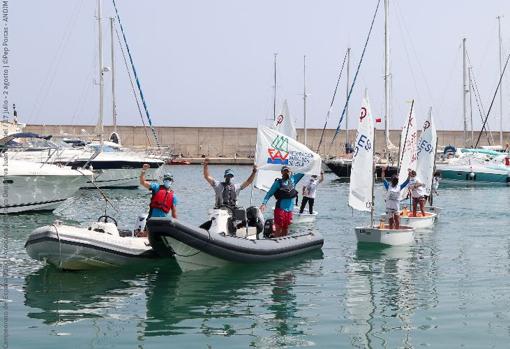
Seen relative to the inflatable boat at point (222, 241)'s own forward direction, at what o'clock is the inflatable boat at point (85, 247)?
the inflatable boat at point (85, 247) is roughly at 1 o'clock from the inflatable boat at point (222, 241).

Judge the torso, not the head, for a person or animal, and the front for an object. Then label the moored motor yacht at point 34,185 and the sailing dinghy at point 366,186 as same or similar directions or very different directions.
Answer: very different directions

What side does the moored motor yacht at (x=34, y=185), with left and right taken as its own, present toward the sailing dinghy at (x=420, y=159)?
front

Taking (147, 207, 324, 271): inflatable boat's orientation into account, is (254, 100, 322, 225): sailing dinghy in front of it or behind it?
behind

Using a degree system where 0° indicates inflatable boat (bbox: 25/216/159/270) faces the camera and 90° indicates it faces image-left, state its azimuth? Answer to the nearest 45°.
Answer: approximately 45°

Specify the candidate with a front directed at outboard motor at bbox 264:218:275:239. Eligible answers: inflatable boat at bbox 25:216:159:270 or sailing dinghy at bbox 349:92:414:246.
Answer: the sailing dinghy

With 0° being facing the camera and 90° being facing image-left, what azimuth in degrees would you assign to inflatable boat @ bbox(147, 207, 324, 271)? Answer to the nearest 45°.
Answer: approximately 45°

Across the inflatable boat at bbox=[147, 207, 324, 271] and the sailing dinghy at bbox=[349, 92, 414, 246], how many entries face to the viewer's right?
0

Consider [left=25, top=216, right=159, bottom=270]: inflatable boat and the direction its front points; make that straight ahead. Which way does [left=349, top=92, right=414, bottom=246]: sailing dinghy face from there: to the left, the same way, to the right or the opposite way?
the same way

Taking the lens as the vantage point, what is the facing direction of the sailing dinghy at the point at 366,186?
facing the viewer and to the left of the viewer
